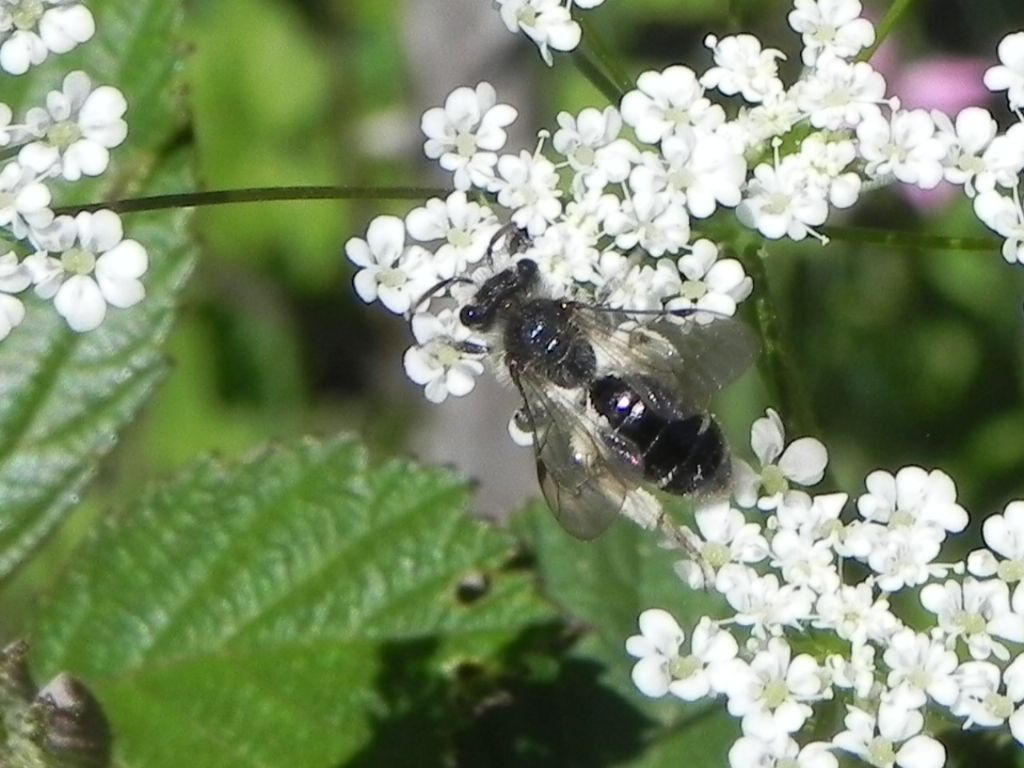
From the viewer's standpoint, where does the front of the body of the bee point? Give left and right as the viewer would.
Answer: facing away from the viewer and to the left of the viewer

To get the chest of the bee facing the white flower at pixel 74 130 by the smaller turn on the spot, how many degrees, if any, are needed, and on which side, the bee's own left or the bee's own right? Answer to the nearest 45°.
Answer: approximately 45° to the bee's own left

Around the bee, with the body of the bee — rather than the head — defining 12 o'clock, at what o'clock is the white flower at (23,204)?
The white flower is roughly at 10 o'clock from the bee.

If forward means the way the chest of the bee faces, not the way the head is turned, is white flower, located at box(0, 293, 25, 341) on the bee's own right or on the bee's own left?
on the bee's own left
